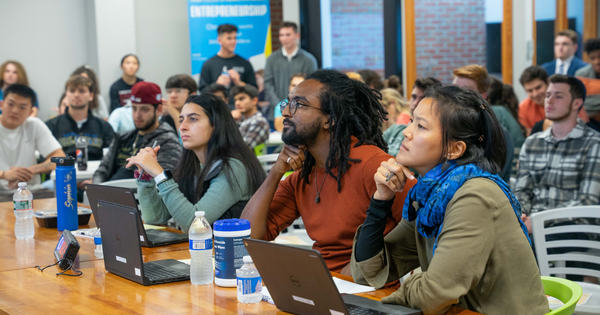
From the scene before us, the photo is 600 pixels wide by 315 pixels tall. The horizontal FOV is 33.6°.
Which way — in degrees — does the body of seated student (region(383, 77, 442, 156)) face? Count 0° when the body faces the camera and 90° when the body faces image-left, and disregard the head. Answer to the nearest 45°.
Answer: approximately 45°

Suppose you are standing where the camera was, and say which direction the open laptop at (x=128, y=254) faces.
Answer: facing away from the viewer and to the right of the viewer

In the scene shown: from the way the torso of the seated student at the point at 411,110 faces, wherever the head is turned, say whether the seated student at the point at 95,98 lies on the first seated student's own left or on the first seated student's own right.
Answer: on the first seated student's own right

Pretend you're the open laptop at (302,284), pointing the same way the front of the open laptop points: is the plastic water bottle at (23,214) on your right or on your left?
on your left

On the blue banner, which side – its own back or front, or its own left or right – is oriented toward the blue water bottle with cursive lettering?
front

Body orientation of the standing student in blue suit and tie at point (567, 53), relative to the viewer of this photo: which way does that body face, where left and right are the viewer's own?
facing the viewer and to the left of the viewer

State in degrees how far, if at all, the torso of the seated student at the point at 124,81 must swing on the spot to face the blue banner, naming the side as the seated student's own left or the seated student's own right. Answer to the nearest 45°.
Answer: approximately 90° to the seated student's own left

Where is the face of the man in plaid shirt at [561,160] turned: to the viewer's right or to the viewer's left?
to the viewer's left
